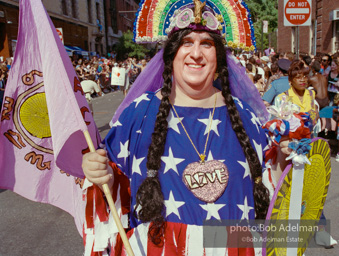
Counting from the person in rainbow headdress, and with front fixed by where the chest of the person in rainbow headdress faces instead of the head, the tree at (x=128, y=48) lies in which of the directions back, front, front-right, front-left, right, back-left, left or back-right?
back

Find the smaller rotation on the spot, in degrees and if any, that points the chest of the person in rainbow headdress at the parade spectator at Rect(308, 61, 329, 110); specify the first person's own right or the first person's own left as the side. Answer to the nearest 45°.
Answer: approximately 135° to the first person's own left

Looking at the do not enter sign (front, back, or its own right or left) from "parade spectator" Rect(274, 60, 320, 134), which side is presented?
front

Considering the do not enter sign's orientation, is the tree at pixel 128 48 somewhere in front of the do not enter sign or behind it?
behind

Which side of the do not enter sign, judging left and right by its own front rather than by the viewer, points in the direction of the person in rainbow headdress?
front

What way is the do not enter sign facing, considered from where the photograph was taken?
facing the viewer

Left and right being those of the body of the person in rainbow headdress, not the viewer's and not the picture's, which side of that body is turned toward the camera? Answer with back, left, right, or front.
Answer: front

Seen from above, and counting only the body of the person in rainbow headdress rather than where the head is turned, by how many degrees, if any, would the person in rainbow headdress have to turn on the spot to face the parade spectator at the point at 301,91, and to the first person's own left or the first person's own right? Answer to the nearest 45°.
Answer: approximately 135° to the first person's own left
